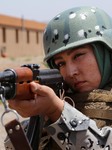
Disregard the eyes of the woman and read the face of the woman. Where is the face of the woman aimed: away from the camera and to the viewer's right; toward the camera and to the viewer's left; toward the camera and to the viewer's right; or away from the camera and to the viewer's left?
toward the camera and to the viewer's left

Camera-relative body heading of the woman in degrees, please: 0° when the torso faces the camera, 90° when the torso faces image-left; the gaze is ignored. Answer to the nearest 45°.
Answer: approximately 45°
